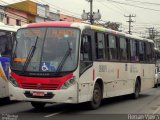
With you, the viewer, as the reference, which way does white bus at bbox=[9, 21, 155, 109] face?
facing the viewer and to the left of the viewer

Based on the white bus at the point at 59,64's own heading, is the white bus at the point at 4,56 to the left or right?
on its right
